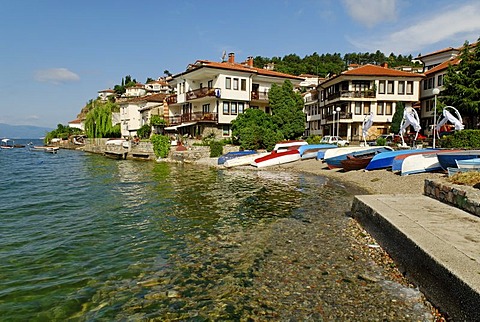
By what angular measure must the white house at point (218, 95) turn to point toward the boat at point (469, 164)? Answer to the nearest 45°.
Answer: approximately 45° to its left

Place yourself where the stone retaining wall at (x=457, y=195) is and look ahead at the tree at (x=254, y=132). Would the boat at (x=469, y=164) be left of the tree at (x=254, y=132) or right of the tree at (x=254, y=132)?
right

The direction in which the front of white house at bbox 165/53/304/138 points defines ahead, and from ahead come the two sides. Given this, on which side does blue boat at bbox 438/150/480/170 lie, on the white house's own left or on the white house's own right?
on the white house's own left

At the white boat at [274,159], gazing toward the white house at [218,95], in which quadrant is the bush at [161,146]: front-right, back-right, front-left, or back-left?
front-left

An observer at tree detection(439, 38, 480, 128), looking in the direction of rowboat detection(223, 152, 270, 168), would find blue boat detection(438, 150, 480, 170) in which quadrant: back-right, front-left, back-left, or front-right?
front-left

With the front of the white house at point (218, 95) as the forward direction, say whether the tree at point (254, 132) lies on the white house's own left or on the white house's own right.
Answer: on the white house's own left

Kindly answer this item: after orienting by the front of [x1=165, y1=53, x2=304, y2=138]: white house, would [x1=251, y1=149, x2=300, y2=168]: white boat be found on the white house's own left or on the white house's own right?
on the white house's own left

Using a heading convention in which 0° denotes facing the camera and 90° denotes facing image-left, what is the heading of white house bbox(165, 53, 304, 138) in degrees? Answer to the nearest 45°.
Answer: approximately 45°

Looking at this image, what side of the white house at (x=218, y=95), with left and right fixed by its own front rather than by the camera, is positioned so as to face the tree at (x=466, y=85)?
left

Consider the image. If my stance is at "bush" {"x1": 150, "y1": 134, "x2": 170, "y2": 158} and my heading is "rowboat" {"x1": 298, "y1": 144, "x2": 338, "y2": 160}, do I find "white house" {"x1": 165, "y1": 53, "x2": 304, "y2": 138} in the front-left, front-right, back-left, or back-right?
front-left

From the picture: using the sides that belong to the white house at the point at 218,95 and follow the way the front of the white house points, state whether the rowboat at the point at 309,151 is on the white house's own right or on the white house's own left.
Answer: on the white house's own left

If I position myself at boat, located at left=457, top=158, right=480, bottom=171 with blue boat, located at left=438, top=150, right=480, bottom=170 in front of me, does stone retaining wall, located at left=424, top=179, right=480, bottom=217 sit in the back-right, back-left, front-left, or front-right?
back-left

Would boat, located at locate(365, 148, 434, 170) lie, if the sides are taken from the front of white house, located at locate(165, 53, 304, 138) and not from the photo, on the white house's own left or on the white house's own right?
on the white house's own left
